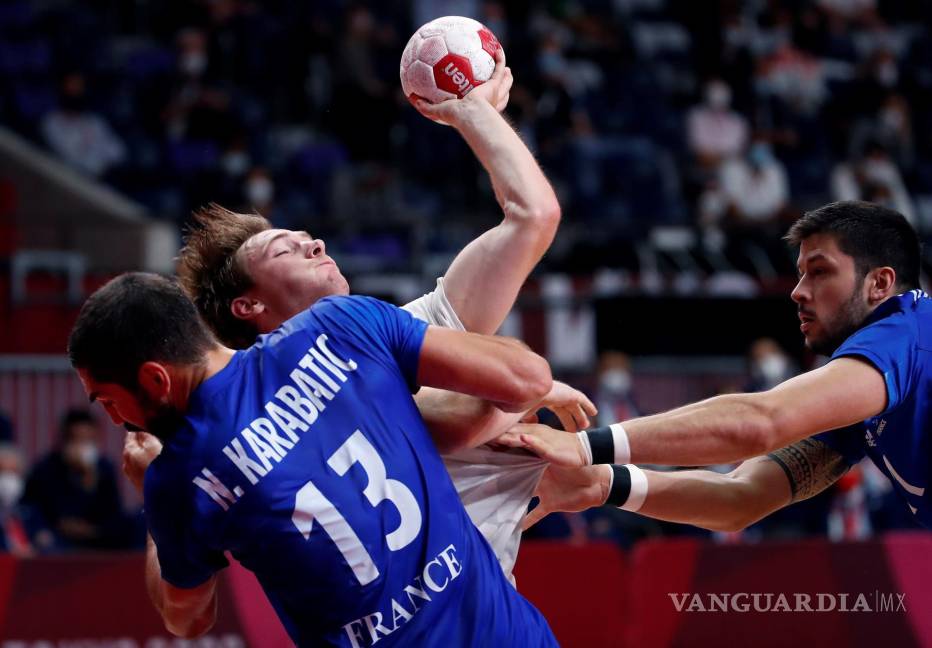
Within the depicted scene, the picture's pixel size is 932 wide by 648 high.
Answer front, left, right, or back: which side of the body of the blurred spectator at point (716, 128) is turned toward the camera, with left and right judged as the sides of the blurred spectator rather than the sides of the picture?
front

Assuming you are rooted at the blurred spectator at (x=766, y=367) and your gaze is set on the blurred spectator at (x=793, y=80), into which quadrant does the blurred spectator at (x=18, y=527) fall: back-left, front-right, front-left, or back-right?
back-left

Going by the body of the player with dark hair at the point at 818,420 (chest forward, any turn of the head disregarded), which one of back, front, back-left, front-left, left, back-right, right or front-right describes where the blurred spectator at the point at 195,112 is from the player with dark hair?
front-right

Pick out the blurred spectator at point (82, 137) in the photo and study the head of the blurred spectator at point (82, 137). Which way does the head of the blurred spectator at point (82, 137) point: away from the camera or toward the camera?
toward the camera

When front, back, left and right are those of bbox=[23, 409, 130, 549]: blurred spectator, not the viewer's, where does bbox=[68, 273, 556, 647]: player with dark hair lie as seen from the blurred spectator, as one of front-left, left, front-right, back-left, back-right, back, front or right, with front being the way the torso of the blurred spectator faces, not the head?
front

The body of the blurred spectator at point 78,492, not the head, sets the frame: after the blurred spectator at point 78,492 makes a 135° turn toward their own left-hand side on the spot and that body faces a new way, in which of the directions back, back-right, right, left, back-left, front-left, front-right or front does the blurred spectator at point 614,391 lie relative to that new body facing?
front-right

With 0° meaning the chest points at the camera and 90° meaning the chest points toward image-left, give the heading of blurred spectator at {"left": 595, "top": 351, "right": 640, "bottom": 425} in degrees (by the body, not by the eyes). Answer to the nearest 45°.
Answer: approximately 0°

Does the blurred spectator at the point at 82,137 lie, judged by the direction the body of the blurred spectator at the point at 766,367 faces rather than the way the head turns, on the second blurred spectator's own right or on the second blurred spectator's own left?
on the second blurred spectator's own right

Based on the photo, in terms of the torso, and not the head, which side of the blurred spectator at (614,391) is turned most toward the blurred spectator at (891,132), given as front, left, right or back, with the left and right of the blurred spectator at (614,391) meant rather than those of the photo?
back

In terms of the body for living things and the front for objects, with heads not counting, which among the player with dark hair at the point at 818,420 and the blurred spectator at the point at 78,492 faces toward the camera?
the blurred spectator

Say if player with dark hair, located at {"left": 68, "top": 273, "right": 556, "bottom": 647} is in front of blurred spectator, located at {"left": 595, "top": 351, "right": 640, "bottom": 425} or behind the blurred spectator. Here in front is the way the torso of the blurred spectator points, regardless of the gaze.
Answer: in front

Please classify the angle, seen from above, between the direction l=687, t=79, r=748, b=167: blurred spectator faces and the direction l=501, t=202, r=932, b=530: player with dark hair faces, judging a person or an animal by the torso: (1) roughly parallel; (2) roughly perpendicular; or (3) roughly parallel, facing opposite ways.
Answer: roughly perpendicular

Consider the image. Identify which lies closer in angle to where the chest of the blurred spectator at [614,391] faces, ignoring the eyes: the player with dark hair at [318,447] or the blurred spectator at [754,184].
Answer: the player with dark hair

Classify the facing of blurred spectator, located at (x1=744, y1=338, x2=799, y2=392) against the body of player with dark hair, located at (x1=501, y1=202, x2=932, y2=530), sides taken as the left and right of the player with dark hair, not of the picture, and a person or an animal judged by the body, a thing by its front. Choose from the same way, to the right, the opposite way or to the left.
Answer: to the left

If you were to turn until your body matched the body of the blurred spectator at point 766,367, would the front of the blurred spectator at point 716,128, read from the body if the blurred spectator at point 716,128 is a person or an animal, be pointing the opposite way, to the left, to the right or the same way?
the same way

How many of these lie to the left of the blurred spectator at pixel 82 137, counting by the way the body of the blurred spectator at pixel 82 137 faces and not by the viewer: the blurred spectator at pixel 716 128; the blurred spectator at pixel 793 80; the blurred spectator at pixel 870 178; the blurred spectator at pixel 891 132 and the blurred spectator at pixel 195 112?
5

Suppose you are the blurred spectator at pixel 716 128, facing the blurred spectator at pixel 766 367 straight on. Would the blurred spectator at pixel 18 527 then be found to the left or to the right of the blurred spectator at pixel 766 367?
right

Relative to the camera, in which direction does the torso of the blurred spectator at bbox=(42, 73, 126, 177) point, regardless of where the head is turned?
toward the camera

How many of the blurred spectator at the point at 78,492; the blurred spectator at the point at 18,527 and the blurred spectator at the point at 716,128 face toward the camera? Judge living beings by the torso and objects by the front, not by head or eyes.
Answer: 3
